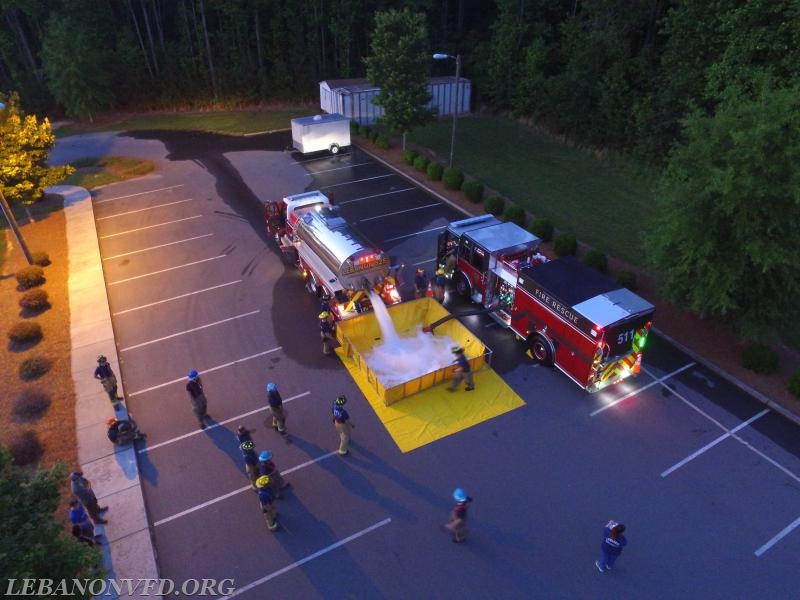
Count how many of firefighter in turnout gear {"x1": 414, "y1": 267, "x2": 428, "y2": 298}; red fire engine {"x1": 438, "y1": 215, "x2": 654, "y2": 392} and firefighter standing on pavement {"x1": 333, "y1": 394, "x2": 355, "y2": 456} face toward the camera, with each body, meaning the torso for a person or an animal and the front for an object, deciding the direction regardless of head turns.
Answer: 1

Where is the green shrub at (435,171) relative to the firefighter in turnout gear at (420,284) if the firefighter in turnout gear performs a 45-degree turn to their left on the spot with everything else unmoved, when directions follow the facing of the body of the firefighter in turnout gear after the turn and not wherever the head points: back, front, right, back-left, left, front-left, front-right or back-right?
back-left

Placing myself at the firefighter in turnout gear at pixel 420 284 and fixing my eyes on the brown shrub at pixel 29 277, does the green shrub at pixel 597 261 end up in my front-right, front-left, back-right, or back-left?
back-right

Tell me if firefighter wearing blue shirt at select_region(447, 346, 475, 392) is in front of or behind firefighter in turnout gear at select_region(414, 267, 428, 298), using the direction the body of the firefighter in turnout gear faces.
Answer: in front

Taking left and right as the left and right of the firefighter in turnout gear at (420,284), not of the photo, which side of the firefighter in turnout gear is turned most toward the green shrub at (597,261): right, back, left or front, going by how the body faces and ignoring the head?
left

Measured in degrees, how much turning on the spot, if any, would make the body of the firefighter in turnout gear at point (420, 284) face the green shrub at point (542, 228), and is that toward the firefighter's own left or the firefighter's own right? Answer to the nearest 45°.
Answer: approximately 135° to the firefighter's own left

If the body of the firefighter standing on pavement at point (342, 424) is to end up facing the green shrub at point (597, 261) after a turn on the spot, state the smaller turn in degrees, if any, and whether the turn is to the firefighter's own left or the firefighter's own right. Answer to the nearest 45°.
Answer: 0° — they already face it

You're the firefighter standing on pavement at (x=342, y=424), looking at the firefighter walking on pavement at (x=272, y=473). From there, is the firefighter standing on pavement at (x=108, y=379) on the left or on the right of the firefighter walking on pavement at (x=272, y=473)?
right

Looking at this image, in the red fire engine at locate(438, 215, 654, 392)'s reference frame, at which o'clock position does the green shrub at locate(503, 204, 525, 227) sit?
The green shrub is roughly at 1 o'clock from the red fire engine.

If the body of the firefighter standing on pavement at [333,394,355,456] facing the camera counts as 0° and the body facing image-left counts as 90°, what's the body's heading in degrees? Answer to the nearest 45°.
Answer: approximately 225°

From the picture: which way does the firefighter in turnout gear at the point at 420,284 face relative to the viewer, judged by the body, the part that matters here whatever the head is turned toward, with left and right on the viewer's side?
facing the viewer
